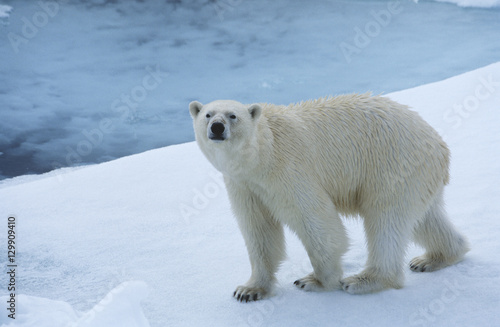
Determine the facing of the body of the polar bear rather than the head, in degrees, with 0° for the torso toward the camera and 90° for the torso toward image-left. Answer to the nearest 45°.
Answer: approximately 45°
